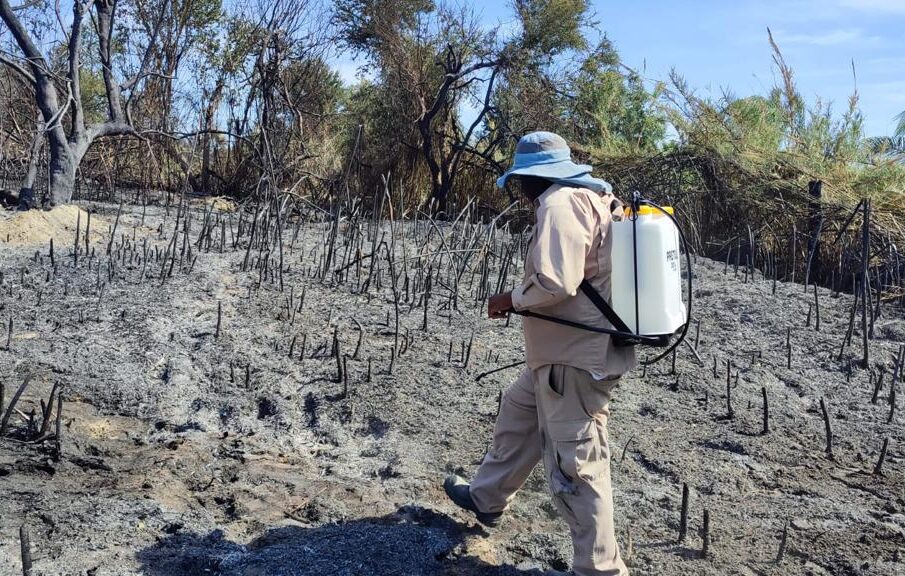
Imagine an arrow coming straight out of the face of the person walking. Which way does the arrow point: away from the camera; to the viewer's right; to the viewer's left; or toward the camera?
to the viewer's left

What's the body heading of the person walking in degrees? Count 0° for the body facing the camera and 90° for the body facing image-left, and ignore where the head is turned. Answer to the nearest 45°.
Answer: approximately 90°

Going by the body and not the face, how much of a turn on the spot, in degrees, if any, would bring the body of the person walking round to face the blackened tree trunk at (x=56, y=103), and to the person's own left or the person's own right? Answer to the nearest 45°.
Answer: approximately 45° to the person's own right
